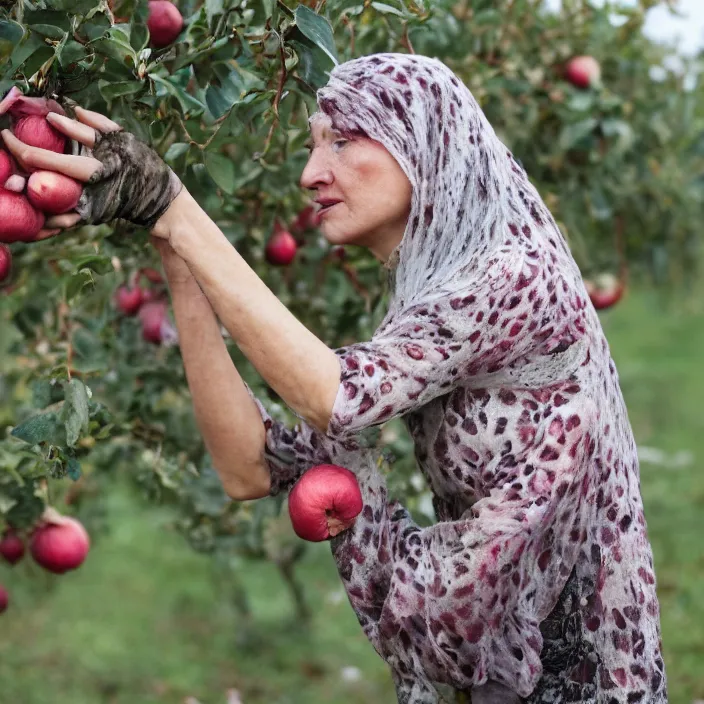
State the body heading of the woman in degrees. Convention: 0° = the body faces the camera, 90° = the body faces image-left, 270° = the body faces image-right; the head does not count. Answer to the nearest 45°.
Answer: approximately 90°

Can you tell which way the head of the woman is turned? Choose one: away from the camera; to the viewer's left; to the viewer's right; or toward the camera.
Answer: to the viewer's left
